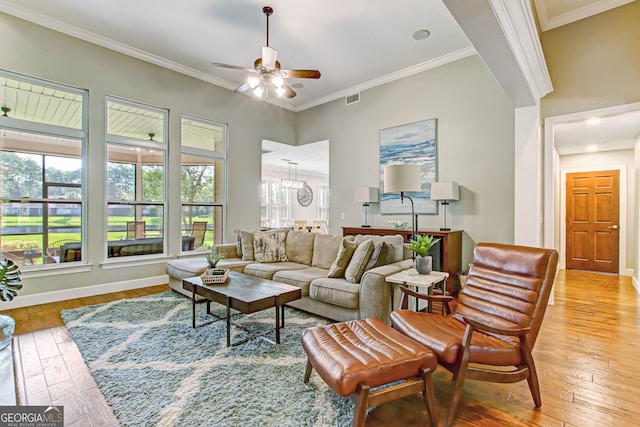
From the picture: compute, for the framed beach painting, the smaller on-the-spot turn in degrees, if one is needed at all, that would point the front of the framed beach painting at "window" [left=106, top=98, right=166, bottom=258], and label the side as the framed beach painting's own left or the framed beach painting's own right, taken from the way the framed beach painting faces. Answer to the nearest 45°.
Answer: approximately 45° to the framed beach painting's own right

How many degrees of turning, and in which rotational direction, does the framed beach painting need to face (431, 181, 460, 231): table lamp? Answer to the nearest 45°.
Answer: approximately 90° to its left

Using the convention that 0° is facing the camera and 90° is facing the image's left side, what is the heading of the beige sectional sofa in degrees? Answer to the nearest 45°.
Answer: approximately 45°

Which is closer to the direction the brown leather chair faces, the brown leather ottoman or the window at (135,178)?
the brown leather ottoman

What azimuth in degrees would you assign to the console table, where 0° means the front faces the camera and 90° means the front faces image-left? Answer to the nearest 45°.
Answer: approximately 45°

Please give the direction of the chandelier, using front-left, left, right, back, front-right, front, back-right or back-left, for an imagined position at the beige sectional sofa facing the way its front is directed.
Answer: back-right

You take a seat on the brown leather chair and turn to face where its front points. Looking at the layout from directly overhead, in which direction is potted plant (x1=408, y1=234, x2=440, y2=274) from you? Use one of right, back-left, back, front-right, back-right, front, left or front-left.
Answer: right

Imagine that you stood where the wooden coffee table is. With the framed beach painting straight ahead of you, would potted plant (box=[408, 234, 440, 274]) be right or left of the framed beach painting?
right

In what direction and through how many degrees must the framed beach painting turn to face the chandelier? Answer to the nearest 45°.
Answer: approximately 90° to its right

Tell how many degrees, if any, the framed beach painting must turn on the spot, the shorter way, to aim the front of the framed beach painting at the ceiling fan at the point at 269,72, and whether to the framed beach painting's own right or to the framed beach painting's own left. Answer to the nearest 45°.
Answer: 0° — it already faces it
